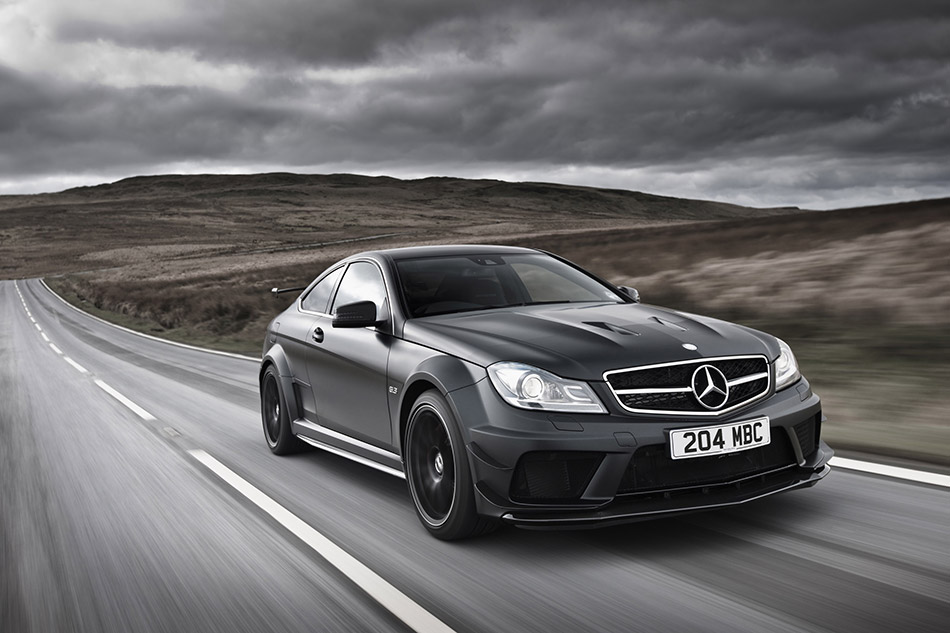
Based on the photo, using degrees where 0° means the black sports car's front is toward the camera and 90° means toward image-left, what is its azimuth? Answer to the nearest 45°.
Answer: approximately 315°
